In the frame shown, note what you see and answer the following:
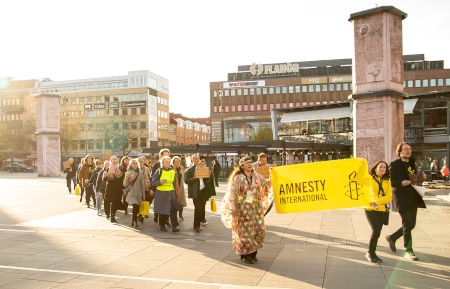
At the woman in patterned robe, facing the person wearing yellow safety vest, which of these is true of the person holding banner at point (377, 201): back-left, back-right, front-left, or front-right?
back-right

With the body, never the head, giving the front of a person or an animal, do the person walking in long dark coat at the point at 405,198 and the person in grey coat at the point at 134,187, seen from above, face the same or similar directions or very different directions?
same or similar directions

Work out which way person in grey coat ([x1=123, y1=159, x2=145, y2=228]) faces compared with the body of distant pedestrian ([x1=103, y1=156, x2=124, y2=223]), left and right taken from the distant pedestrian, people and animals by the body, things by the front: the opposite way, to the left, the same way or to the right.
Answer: the same way

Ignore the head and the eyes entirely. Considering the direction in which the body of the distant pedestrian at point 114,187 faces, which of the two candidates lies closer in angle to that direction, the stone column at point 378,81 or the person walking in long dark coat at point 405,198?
the person walking in long dark coat

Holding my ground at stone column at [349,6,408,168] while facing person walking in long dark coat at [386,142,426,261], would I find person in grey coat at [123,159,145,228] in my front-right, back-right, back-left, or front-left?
front-right

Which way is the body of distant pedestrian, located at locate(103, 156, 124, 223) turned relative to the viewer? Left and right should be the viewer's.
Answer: facing the viewer

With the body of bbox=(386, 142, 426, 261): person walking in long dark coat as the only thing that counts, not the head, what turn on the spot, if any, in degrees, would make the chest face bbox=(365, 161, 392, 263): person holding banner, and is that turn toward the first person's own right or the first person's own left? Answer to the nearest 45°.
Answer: approximately 90° to the first person's own right

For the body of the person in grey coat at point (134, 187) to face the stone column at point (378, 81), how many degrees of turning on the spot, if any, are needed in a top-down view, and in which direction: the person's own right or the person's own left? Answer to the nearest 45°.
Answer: approximately 90° to the person's own left

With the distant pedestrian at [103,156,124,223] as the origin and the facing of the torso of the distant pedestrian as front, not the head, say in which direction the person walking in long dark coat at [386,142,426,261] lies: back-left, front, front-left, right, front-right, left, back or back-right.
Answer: front-left

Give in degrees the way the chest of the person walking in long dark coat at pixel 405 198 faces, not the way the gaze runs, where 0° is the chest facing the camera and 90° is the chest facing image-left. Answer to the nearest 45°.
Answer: approximately 315°

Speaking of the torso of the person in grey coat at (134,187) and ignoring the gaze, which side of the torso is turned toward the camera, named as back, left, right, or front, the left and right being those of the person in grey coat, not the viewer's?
front

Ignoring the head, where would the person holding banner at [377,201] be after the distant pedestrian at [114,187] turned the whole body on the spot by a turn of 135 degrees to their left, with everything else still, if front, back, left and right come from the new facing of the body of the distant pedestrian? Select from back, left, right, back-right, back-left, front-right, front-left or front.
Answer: right

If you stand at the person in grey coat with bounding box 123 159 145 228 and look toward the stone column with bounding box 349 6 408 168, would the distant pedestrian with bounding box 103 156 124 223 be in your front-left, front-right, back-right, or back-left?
back-left

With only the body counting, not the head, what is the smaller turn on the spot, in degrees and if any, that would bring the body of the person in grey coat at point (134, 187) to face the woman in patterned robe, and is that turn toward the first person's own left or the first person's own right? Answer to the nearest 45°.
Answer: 0° — they already face them

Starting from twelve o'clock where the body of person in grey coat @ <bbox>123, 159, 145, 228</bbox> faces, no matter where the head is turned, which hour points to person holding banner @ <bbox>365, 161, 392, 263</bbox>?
The person holding banner is roughly at 11 o'clock from the person in grey coat.

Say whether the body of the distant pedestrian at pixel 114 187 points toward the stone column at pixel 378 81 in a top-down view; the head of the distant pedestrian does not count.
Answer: no

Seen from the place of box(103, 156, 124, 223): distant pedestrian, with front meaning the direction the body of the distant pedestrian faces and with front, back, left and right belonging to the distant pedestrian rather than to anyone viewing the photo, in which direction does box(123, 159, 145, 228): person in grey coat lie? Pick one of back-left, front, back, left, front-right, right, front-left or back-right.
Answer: front-left
